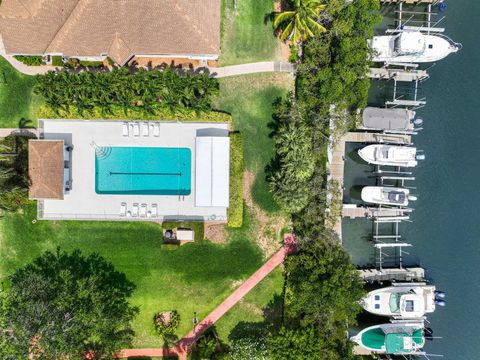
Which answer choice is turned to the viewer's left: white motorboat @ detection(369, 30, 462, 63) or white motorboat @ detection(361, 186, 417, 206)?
white motorboat @ detection(361, 186, 417, 206)

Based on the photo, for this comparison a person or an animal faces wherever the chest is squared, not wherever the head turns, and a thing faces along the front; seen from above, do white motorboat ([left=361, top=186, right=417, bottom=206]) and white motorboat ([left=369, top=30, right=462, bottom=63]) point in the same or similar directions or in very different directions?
very different directions

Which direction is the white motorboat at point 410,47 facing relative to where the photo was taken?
to the viewer's right

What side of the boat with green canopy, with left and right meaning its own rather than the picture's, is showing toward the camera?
left

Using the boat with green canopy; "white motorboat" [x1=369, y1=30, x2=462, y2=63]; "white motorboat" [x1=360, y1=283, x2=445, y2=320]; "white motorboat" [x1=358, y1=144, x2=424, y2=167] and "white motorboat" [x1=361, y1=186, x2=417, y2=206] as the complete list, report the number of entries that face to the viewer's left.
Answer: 4

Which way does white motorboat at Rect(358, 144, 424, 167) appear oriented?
to the viewer's left

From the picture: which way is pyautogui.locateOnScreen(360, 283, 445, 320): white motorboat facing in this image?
to the viewer's left

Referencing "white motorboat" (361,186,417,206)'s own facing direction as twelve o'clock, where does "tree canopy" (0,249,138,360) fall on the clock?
The tree canopy is roughly at 11 o'clock from the white motorboat.

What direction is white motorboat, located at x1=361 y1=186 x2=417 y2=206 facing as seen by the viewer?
to the viewer's left
